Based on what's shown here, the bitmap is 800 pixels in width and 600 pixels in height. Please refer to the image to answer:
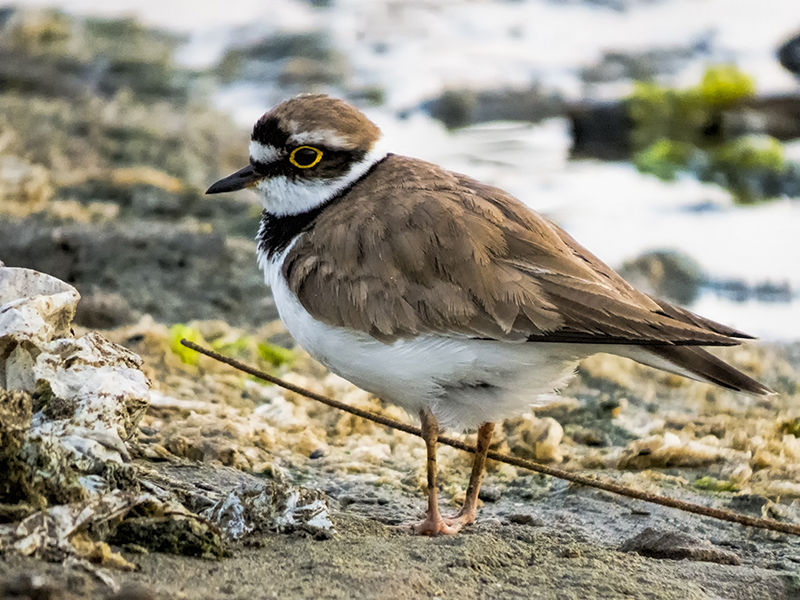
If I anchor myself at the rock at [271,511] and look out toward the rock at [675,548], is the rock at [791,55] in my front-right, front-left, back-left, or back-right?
front-left

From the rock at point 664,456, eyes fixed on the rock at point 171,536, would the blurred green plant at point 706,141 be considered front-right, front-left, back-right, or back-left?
back-right

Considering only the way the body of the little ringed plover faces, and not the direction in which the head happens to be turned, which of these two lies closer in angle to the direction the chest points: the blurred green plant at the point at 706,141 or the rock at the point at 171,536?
the rock

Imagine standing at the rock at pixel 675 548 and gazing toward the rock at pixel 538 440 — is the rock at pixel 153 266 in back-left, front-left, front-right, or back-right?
front-left

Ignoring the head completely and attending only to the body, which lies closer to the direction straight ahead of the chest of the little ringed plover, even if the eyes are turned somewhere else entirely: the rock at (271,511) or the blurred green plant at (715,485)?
the rock

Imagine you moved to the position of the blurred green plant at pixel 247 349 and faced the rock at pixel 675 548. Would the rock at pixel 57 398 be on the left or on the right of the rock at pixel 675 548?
right

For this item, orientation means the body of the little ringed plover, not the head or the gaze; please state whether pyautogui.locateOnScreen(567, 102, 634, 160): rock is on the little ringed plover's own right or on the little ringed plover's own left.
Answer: on the little ringed plover's own right

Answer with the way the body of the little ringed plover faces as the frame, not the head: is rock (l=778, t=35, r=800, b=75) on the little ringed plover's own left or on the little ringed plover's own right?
on the little ringed plover's own right

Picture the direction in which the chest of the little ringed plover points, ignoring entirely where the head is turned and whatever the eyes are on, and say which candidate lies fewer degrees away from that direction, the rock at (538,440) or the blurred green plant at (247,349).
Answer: the blurred green plant

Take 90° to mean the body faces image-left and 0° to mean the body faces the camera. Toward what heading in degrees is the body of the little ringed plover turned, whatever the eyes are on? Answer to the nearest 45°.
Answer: approximately 90°

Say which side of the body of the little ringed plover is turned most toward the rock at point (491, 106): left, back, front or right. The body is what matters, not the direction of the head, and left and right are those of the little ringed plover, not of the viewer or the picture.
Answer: right

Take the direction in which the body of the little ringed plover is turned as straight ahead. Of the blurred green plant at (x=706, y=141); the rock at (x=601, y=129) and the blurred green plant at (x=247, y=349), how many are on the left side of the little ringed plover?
0

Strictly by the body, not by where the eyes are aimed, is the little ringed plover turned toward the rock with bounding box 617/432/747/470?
no

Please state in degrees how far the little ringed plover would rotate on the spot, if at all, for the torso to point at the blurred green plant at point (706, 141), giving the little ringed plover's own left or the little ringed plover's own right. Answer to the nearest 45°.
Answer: approximately 90° to the little ringed plover's own right

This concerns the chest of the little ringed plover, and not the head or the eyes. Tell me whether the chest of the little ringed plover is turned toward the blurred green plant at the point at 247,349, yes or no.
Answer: no
